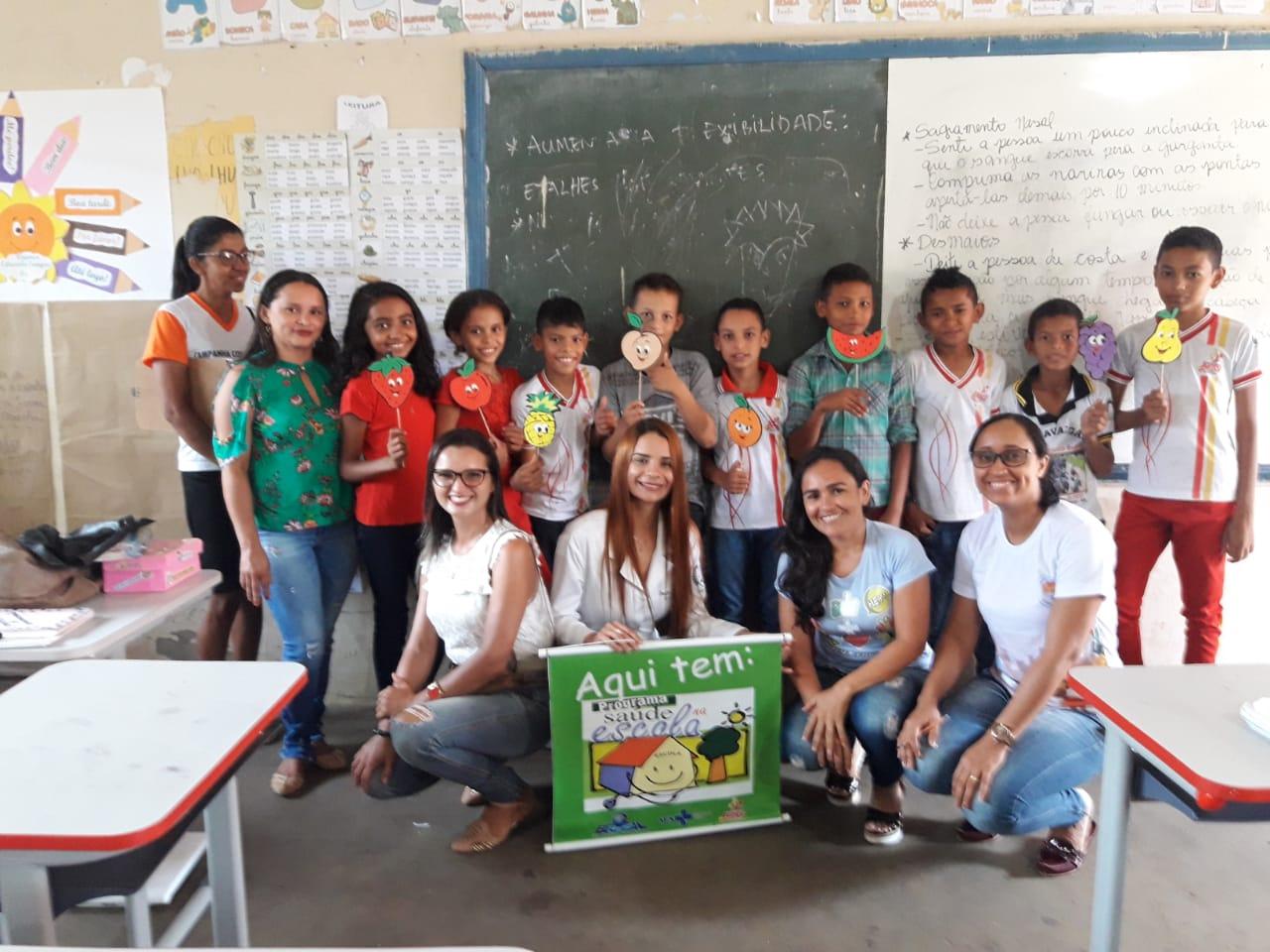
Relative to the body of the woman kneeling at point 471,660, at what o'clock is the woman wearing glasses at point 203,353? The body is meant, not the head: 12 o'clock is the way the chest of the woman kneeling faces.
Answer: The woman wearing glasses is roughly at 3 o'clock from the woman kneeling.

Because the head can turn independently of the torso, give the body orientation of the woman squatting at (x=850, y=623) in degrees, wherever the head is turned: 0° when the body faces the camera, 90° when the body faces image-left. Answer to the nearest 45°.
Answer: approximately 0°

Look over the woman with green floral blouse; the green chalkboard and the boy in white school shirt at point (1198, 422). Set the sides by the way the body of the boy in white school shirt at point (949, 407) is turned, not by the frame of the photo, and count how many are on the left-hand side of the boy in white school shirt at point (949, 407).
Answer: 1

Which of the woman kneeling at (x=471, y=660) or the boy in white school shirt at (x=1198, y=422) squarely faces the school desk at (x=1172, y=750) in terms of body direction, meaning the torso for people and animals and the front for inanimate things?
the boy in white school shirt

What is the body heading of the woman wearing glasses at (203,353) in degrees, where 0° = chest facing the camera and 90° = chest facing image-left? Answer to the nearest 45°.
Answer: approximately 315°

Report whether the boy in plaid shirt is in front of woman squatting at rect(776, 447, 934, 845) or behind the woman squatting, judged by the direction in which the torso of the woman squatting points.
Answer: behind

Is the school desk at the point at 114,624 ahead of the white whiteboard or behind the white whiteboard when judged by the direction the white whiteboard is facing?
ahead
